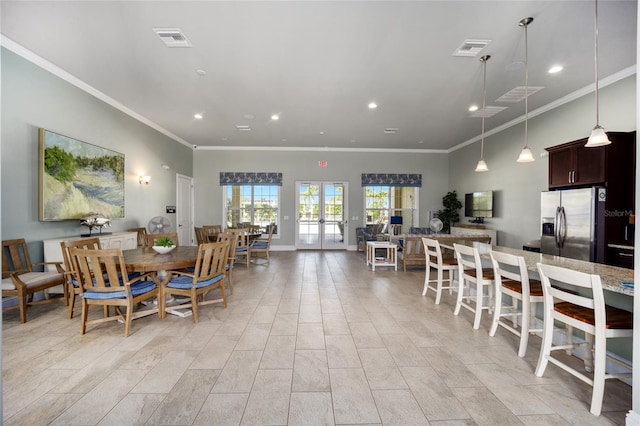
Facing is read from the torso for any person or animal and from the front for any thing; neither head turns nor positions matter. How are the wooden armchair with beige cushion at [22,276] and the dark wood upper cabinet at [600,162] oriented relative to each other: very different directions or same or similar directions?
very different directions

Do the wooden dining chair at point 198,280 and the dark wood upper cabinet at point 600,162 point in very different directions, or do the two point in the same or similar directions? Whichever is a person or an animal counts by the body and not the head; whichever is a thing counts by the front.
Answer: same or similar directions

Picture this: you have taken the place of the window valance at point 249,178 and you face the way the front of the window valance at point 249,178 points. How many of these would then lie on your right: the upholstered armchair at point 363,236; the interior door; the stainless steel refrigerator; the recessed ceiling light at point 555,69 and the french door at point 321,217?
1

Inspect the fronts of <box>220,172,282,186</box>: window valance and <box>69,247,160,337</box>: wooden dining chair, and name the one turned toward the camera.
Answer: the window valance

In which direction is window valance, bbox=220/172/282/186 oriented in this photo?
toward the camera

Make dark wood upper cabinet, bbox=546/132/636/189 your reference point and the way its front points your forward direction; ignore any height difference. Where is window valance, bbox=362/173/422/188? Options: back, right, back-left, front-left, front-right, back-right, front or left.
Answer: right

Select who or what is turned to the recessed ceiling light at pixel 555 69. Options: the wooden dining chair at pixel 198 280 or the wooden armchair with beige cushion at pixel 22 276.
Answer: the wooden armchair with beige cushion at pixel 22 276

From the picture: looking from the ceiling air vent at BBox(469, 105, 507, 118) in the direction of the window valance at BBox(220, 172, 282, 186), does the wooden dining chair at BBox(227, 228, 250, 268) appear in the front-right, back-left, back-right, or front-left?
front-left

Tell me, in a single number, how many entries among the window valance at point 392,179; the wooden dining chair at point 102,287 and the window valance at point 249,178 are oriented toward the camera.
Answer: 2

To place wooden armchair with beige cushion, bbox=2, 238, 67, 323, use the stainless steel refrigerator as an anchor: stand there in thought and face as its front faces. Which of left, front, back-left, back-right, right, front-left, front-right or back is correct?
front

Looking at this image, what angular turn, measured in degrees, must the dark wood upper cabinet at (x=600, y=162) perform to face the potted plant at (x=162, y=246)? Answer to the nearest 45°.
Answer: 0° — it already faces it

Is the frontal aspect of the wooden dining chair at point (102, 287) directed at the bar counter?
no

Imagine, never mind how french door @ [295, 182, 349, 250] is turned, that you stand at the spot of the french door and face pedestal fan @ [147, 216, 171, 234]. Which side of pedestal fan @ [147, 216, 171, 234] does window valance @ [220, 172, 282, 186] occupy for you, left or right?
right

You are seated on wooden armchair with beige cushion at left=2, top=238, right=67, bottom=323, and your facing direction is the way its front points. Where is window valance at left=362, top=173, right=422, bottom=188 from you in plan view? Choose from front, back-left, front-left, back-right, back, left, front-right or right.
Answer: front-left

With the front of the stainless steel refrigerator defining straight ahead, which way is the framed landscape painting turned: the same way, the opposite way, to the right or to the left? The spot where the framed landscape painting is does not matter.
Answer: the opposite way

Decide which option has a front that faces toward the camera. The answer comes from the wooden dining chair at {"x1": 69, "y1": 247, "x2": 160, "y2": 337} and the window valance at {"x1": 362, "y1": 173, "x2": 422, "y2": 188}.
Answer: the window valance

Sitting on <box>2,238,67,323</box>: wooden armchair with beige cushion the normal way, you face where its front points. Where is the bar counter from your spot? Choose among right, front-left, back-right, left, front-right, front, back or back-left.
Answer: front

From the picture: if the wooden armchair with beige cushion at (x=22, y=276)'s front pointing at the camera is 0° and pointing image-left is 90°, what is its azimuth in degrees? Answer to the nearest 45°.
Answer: approximately 315°

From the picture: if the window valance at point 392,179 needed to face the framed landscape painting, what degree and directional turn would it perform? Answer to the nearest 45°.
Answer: approximately 45° to its right

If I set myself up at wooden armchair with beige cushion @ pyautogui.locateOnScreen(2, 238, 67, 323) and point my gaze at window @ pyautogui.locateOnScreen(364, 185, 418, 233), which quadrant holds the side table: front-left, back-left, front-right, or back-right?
front-right

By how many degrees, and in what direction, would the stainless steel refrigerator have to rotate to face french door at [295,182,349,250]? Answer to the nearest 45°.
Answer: approximately 45° to its right

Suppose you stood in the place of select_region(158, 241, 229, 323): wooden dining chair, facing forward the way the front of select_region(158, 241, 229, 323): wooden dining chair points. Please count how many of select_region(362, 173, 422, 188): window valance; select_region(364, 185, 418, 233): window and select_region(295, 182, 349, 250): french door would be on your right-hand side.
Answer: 3
